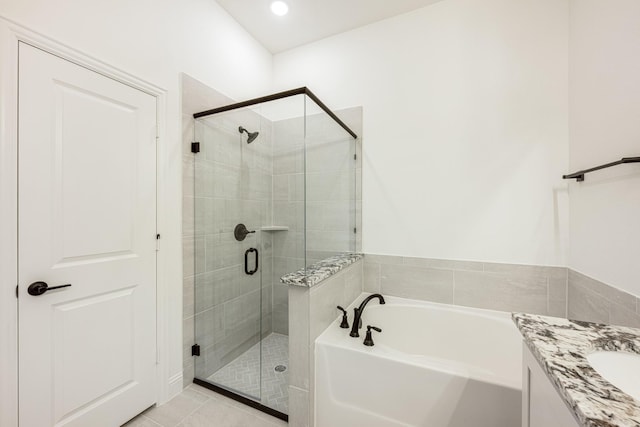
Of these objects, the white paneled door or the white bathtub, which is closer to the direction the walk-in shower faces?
the white paneled door

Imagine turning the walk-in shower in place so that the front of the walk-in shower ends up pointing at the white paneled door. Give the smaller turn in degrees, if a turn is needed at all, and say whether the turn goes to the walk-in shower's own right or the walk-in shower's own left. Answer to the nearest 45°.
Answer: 0° — it already faces it

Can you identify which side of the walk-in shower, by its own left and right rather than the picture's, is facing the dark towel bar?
left

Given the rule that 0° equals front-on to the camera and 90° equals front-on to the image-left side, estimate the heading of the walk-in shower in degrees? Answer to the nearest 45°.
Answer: approximately 45°

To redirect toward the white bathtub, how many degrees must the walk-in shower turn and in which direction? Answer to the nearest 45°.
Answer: approximately 90° to its left

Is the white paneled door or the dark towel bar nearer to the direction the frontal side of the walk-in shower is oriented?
the white paneled door
